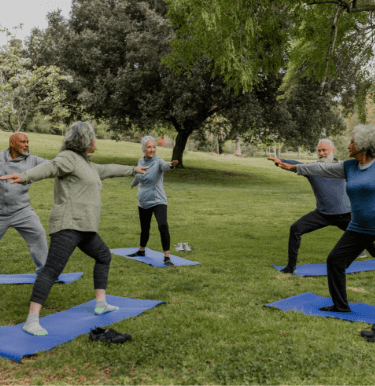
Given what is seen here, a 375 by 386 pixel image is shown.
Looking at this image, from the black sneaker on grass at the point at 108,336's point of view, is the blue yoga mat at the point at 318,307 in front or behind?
in front

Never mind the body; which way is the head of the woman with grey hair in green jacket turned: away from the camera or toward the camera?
away from the camera

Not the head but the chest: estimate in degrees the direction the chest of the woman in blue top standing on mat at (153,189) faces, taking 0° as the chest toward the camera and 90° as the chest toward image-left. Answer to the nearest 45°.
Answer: approximately 0°

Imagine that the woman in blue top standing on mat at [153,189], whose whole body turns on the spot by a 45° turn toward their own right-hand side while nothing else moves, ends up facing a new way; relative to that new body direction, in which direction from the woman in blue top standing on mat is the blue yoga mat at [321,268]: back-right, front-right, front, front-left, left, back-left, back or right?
back-left

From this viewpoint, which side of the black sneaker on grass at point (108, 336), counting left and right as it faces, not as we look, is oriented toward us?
right
